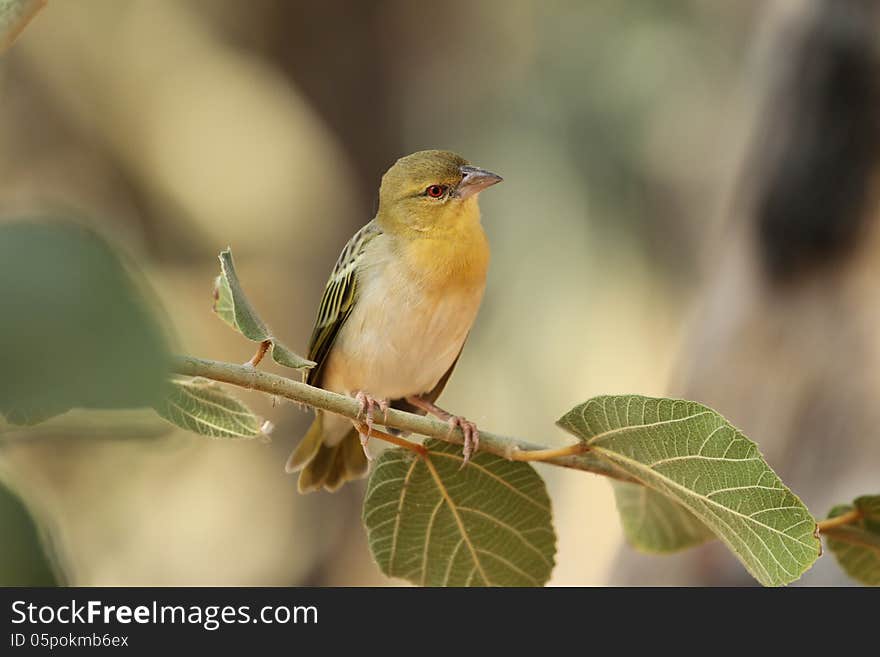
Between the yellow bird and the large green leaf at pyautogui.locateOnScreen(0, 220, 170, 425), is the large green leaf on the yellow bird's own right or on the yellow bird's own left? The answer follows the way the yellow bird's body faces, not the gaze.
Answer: on the yellow bird's own right

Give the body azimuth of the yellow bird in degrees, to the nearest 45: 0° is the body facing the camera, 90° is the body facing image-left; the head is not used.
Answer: approximately 315°
